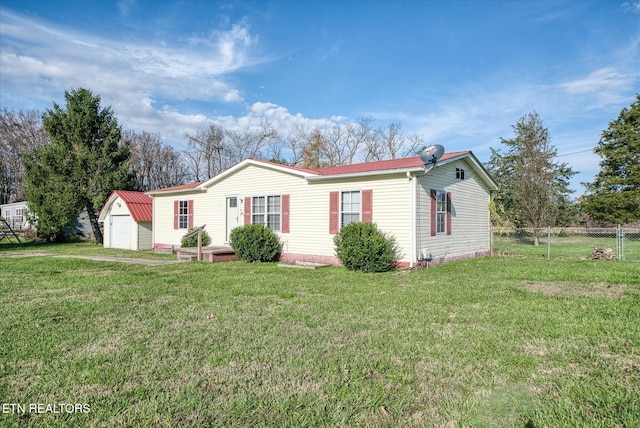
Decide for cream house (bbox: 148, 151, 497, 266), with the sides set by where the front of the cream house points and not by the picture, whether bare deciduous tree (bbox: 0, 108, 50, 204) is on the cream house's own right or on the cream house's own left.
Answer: on the cream house's own right

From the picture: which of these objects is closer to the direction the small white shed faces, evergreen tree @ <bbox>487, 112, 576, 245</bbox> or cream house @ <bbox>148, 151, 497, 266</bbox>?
the cream house

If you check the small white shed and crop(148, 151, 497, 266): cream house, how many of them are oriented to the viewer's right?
0

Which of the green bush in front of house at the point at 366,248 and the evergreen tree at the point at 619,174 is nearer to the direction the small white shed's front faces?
the green bush in front of house

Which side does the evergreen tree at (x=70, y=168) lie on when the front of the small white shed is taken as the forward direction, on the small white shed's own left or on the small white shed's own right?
on the small white shed's own right

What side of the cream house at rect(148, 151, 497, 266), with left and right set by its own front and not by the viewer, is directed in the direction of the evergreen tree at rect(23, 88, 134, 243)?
right

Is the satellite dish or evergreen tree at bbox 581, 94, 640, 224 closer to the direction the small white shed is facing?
the satellite dish
